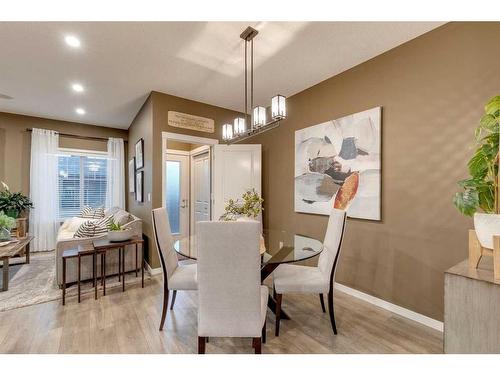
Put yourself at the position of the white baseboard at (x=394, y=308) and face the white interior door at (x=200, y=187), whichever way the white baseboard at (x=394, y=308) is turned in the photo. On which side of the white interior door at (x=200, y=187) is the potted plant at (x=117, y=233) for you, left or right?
left

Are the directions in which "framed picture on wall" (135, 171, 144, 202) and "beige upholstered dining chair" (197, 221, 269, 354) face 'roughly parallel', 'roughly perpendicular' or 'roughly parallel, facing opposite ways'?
roughly perpendicular

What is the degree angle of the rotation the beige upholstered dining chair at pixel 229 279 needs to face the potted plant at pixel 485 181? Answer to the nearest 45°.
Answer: approximately 90° to its right

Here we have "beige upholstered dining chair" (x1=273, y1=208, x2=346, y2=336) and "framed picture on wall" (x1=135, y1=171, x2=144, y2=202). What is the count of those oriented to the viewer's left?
2

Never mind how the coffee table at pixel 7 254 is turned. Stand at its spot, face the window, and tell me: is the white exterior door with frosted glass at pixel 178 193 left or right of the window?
right

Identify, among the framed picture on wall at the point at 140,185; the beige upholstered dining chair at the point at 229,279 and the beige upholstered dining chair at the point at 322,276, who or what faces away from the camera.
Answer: the beige upholstered dining chair at the point at 229,279

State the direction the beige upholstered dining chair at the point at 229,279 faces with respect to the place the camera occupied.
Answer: facing away from the viewer

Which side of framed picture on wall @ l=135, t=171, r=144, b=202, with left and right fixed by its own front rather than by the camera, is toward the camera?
left

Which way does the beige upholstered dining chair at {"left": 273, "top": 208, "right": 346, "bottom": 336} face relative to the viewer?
to the viewer's left

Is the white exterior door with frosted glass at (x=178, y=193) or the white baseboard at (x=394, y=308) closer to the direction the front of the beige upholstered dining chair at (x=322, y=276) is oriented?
the white exterior door with frosted glass

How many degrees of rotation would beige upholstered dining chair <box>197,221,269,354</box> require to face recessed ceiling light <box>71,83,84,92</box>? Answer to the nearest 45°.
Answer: approximately 45° to its left
